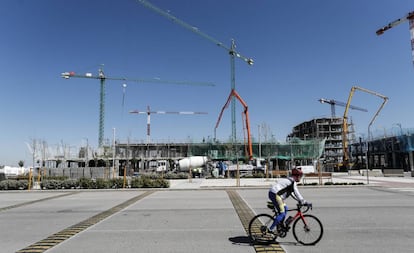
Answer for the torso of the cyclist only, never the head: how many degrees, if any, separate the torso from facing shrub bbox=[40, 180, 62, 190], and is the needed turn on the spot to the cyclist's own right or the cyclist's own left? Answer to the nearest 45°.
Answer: approximately 135° to the cyclist's own left

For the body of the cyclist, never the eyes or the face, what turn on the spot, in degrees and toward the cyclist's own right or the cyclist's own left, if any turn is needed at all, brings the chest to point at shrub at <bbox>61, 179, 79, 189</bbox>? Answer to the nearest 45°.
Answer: approximately 135° to the cyclist's own left

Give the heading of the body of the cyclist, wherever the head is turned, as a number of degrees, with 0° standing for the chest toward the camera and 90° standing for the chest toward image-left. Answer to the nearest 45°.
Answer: approximately 270°

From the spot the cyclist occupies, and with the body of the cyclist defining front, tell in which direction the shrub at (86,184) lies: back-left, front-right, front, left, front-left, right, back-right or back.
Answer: back-left

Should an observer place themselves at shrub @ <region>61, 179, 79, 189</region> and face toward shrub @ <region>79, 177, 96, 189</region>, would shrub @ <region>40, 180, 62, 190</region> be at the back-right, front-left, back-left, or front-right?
back-right
